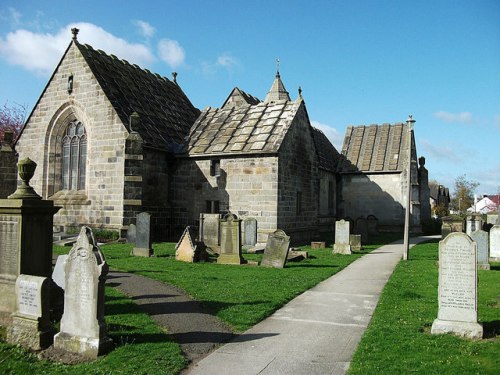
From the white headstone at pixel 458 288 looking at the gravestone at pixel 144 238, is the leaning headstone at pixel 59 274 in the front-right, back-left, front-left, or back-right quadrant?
front-left

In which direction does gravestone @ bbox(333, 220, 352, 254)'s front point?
toward the camera

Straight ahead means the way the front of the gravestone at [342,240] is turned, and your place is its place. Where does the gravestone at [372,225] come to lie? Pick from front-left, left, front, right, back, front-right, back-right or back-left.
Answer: back

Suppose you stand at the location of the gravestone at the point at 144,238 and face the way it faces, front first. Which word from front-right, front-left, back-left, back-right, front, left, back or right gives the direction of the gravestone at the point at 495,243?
left

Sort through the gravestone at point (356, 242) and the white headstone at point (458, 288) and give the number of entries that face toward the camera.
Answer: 2

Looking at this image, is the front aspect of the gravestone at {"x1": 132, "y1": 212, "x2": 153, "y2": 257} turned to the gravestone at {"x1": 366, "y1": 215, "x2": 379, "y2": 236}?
no

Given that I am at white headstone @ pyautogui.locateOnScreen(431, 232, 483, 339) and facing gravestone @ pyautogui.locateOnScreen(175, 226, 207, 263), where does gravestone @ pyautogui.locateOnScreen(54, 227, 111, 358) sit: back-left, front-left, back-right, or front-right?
front-left

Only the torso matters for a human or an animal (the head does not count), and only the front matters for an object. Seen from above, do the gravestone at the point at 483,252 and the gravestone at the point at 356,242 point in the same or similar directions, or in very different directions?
same or similar directions

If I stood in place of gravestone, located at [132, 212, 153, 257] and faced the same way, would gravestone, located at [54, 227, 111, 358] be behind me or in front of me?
in front

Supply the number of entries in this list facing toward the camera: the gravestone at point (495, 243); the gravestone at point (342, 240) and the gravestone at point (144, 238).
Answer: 3

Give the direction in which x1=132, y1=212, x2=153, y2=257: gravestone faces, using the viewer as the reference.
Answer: facing the viewer

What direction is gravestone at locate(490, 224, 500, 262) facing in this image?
toward the camera

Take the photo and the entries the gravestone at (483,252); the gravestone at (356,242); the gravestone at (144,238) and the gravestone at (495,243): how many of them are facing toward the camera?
4

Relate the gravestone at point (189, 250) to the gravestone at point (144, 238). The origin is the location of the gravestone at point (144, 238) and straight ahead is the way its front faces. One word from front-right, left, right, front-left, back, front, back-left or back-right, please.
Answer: front-left

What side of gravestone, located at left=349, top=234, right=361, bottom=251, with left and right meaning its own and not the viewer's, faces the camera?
front

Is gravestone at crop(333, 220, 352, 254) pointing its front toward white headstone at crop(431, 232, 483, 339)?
yes

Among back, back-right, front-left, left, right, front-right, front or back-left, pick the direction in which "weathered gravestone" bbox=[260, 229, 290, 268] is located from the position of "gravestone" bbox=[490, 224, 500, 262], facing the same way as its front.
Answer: front-right
